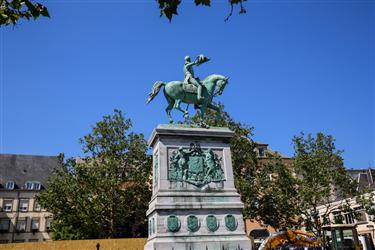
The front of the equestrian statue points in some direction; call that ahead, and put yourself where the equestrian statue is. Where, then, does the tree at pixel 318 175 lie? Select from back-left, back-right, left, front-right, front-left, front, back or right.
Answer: front-left

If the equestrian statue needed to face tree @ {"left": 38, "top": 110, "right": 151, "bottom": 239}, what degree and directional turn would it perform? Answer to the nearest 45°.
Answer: approximately 135° to its left

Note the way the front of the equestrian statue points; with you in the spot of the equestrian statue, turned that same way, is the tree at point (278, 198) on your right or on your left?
on your left

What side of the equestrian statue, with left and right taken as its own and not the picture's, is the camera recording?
right

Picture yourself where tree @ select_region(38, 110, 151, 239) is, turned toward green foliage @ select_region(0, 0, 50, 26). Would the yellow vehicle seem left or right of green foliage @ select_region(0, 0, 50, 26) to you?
left

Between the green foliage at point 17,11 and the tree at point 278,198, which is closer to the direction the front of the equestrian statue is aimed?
the tree
